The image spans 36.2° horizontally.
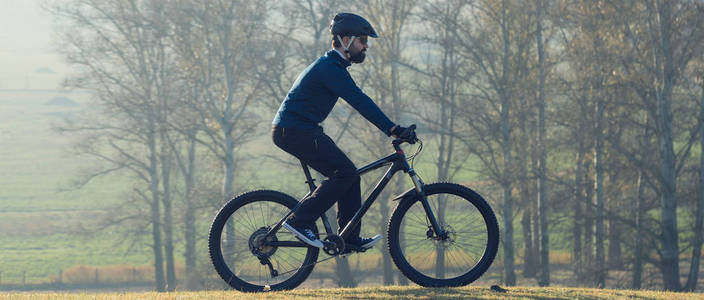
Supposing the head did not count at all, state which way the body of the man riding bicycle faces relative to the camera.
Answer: to the viewer's right

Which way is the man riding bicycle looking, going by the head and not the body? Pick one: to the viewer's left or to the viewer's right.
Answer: to the viewer's right

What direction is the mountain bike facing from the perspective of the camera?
to the viewer's right

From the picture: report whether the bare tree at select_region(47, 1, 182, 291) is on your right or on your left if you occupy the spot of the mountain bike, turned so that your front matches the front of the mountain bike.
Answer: on your left
